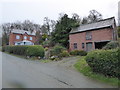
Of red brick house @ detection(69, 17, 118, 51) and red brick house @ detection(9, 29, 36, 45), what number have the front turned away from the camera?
0

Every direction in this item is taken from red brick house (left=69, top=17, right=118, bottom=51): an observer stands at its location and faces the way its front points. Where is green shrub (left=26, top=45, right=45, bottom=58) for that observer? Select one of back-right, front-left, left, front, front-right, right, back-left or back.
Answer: front

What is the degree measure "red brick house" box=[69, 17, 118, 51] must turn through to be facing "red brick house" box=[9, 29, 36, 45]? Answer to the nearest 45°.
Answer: approximately 90° to its right

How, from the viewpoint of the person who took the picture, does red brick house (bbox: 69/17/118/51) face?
facing the viewer and to the left of the viewer

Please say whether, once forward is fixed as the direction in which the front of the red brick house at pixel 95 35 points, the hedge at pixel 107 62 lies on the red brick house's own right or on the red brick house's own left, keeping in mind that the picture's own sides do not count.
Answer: on the red brick house's own left

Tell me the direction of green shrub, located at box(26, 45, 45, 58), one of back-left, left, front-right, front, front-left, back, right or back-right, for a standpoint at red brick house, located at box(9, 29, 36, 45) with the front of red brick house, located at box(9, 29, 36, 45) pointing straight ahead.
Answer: front-right
